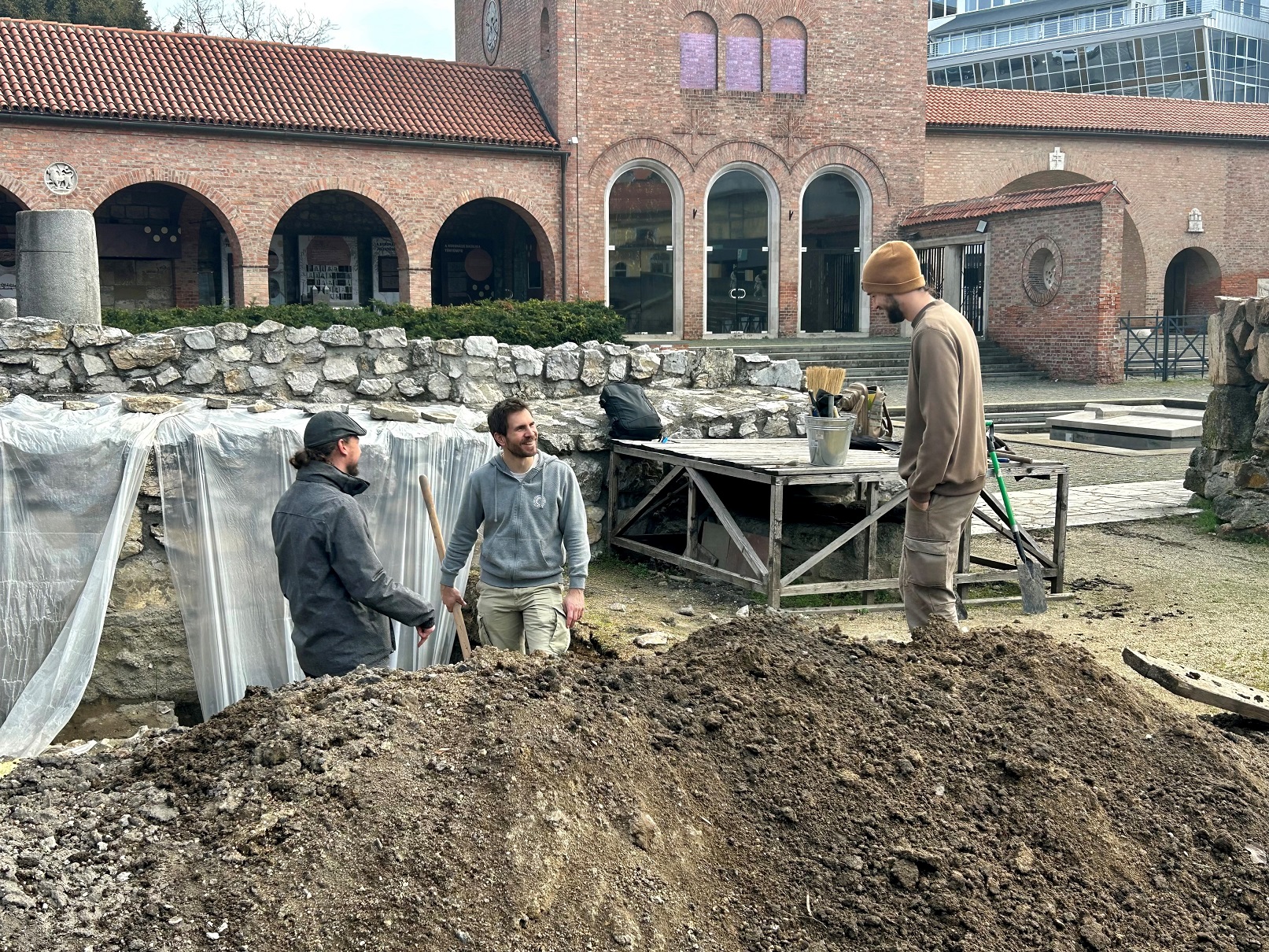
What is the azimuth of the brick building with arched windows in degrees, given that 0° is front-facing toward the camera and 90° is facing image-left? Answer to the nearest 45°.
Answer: approximately 0°

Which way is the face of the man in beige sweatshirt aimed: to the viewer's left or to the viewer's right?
to the viewer's left

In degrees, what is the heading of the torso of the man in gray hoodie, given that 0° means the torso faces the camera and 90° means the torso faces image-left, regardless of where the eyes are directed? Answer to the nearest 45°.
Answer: approximately 0°

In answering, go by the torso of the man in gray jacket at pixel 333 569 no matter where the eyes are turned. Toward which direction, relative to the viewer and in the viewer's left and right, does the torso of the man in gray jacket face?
facing away from the viewer and to the right of the viewer

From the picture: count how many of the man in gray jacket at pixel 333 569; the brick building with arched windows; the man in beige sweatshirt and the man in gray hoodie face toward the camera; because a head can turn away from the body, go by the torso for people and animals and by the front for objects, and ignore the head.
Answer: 2

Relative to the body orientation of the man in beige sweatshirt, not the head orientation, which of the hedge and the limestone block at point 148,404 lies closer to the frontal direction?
the limestone block

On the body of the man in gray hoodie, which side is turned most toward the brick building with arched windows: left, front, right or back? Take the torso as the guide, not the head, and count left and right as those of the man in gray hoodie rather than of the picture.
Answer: back

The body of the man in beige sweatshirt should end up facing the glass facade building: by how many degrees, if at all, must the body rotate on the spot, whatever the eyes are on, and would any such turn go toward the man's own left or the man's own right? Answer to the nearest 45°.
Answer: approximately 90° to the man's own right

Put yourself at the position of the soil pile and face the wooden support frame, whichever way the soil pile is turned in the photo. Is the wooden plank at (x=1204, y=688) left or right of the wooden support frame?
right

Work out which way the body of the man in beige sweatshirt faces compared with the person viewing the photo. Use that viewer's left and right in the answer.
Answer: facing to the left of the viewer
